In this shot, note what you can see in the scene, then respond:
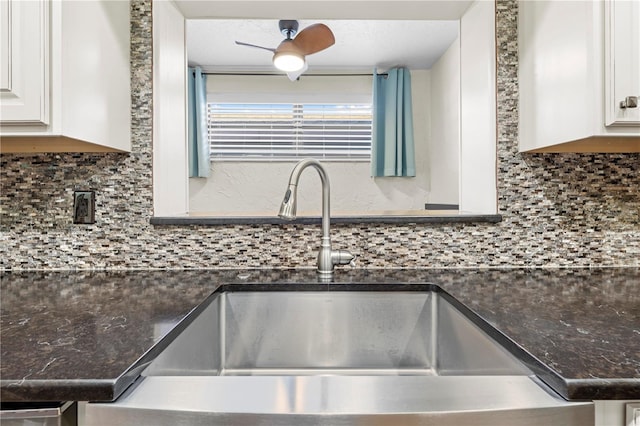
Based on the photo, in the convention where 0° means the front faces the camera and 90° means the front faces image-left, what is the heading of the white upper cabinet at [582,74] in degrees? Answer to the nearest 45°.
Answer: approximately 0°

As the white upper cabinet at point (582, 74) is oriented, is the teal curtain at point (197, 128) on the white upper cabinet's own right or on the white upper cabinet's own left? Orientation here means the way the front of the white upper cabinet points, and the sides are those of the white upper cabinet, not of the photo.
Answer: on the white upper cabinet's own right

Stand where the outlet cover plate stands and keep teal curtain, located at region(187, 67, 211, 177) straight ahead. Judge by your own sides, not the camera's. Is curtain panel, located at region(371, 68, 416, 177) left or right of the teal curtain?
right

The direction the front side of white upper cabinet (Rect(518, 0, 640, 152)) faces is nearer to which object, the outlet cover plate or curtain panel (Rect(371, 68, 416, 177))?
the outlet cover plate

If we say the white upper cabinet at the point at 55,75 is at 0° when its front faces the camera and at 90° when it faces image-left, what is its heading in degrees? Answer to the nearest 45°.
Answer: approximately 0°
